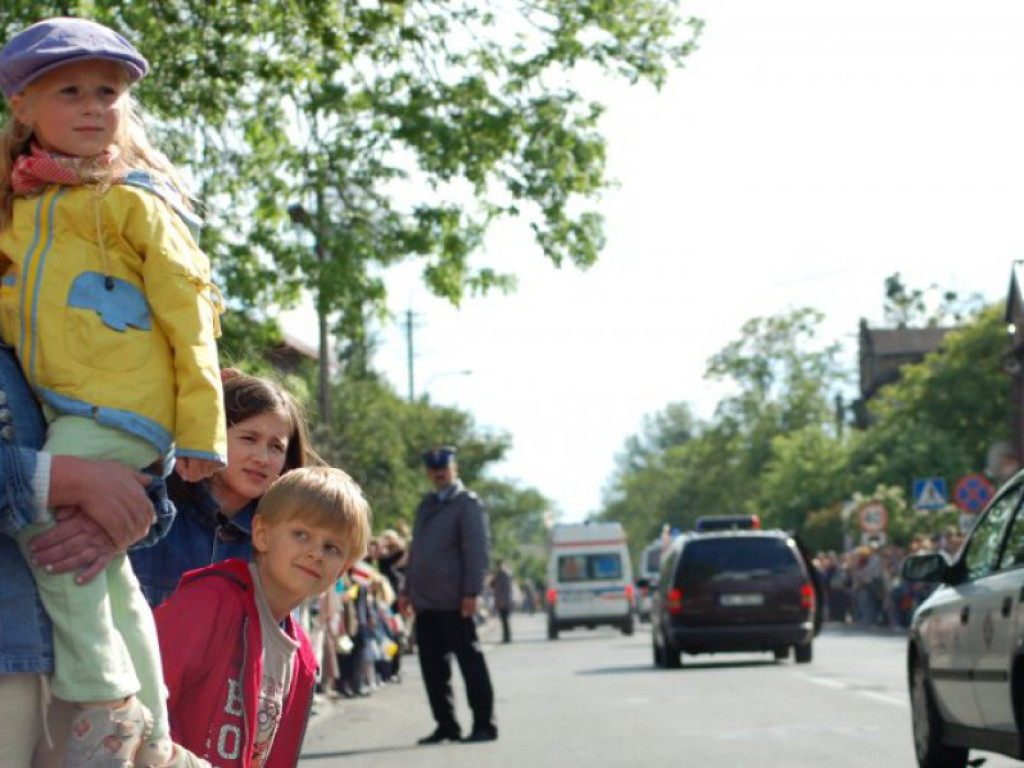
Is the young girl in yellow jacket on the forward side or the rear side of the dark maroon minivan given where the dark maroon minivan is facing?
on the rear side

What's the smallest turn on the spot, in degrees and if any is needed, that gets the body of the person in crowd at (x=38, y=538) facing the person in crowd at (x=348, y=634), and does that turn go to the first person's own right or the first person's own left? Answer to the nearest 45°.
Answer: approximately 90° to the first person's own left

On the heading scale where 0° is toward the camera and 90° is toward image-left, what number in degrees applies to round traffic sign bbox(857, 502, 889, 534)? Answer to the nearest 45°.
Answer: approximately 0°

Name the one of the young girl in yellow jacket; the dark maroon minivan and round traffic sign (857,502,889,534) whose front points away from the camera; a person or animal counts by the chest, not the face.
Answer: the dark maroon minivan

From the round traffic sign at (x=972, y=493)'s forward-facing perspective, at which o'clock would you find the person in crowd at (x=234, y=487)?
The person in crowd is roughly at 12 o'clock from the round traffic sign.

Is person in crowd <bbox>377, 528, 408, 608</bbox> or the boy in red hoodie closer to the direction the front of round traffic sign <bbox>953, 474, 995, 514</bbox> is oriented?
the boy in red hoodie

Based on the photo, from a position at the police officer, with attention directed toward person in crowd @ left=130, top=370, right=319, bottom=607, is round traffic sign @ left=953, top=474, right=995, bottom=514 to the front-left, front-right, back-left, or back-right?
back-left

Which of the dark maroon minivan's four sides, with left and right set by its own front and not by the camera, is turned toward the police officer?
back
